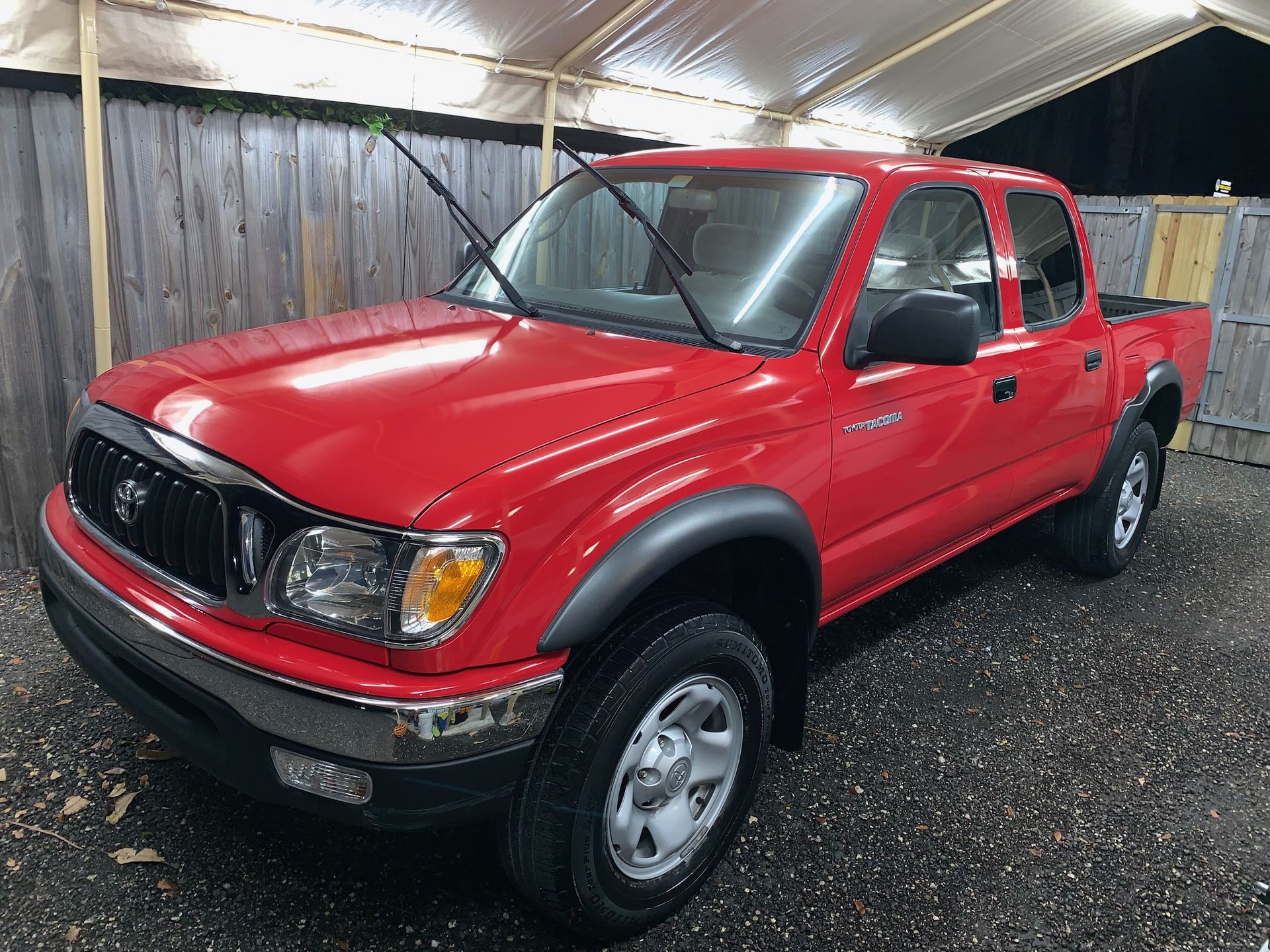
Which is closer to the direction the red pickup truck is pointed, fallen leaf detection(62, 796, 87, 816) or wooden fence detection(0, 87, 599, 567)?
the fallen leaf

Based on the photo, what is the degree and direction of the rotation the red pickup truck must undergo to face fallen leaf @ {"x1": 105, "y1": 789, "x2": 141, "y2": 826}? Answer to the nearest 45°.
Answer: approximately 45° to its right

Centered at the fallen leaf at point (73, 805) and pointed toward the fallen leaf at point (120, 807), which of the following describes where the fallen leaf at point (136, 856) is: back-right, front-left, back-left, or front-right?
front-right

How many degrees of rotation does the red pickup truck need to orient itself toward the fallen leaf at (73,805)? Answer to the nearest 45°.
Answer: approximately 45° to its right

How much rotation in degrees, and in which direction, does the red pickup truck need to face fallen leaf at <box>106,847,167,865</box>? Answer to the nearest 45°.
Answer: approximately 45° to its right

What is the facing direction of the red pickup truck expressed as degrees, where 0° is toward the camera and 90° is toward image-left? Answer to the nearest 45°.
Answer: approximately 45°

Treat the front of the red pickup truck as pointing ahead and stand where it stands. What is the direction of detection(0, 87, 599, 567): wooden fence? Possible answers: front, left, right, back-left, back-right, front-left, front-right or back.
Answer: right

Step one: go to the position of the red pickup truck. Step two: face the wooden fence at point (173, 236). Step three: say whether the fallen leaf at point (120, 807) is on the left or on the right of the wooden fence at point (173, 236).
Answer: left

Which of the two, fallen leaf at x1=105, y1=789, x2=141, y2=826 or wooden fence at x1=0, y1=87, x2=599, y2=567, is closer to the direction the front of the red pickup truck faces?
the fallen leaf
